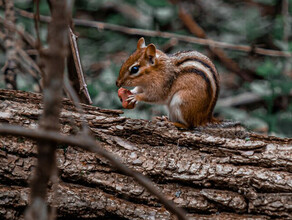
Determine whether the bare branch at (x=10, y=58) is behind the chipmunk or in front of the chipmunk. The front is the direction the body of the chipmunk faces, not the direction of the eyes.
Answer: in front

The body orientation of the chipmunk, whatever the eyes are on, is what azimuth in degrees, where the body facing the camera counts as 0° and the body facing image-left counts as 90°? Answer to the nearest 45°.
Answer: approximately 90°

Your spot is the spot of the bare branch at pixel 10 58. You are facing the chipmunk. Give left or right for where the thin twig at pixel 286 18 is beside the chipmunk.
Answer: left
